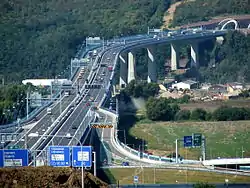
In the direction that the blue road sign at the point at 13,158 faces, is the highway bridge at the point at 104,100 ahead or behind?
behind

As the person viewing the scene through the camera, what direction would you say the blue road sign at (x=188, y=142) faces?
facing the viewer

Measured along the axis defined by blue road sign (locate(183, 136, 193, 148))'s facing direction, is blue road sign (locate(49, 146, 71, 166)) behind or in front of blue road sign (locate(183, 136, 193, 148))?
in front

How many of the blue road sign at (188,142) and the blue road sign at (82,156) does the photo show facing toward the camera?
2

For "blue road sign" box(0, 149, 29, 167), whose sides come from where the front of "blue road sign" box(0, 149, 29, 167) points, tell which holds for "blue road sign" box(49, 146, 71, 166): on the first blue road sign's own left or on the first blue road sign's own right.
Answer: on the first blue road sign's own left

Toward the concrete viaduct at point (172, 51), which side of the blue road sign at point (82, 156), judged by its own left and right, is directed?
back

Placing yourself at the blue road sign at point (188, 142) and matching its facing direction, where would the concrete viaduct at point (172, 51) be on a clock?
The concrete viaduct is roughly at 6 o'clock from the blue road sign.

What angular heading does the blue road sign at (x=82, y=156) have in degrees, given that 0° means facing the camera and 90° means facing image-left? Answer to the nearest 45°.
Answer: approximately 0°
